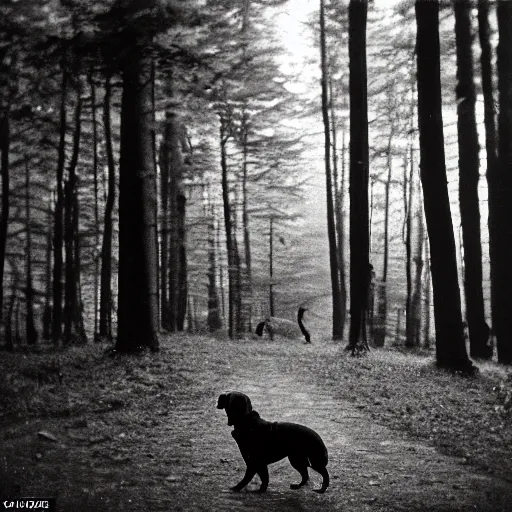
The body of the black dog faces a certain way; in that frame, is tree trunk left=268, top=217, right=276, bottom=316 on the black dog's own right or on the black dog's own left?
on the black dog's own right

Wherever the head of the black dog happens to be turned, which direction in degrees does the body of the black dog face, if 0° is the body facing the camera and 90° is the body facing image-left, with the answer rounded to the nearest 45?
approximately 90°

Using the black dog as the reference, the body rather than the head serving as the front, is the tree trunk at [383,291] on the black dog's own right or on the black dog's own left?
on the black dog's own right

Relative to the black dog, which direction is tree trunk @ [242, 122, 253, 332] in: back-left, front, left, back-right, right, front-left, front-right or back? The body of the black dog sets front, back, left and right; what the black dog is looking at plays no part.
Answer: right

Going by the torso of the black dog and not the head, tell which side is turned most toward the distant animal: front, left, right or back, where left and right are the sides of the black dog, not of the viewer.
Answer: right
